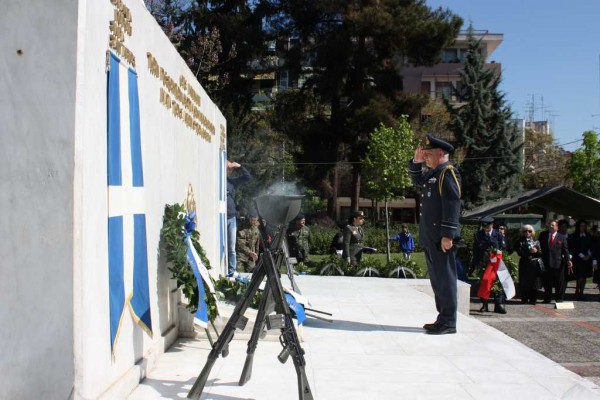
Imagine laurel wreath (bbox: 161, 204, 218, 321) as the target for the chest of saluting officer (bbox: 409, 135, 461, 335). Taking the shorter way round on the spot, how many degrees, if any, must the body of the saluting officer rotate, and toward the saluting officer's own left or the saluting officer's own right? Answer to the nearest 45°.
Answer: approximately 45° to the saluting officer's own left

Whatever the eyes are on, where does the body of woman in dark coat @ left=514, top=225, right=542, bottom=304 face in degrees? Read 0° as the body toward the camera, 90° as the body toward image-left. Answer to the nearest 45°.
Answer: approximately 0°

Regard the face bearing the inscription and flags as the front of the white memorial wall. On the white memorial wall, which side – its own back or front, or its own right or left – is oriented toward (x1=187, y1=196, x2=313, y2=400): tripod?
front

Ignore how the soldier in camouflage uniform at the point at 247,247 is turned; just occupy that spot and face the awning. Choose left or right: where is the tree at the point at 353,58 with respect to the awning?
left

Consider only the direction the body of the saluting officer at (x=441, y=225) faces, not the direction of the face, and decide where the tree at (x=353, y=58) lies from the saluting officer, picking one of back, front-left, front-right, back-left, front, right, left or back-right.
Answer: right

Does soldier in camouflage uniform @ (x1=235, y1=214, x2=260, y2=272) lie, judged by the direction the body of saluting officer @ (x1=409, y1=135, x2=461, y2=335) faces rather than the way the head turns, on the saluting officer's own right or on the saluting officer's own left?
on the saluting officer's own right

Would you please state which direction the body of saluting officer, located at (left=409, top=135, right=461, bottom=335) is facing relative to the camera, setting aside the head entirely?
to the viewer's left

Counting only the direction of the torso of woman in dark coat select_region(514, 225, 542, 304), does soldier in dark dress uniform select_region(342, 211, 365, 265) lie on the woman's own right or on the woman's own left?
on the woman's own right

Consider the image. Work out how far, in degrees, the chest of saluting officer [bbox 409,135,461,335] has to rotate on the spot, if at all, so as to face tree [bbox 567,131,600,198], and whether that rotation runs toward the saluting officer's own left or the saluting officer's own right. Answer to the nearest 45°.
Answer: approximately 90° to the saluting officer's own right

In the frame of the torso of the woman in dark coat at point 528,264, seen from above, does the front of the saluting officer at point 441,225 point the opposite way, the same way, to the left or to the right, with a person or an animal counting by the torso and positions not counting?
to the right

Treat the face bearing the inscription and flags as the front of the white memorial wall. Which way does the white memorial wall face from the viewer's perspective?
to the viewer's right

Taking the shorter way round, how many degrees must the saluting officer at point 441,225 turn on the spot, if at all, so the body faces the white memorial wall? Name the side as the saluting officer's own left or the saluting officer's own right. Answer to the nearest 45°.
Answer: approximately 45° to the saluting officer's own left

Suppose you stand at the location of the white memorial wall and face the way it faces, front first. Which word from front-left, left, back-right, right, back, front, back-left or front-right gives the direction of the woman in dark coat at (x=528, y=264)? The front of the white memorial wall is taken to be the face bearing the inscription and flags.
front-left

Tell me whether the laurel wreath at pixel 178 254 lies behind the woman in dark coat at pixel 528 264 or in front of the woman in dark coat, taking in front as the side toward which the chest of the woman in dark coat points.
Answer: in front

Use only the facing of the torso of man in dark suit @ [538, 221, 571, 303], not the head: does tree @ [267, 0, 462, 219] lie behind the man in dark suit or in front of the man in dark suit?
behind
